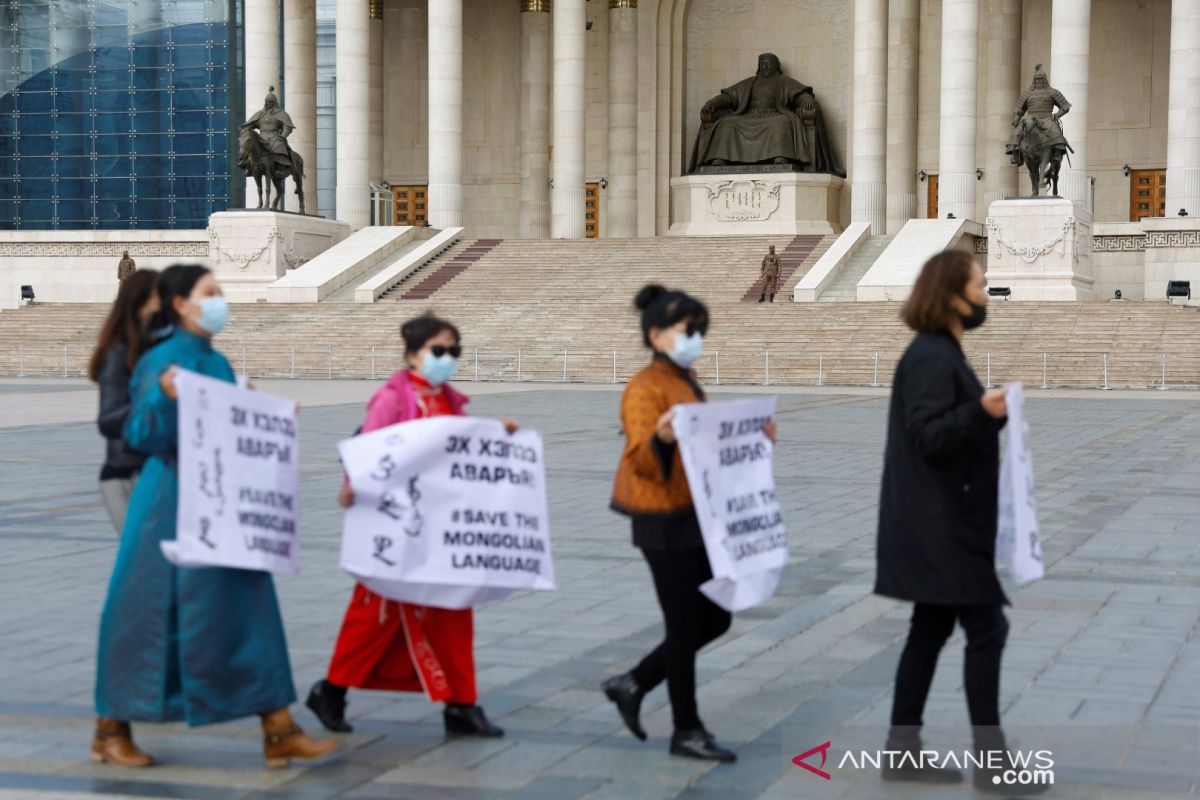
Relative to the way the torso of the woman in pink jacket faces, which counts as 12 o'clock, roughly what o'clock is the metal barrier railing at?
The metal barrier railing is roughly at 8 o'clock from the woman in pink jacket.

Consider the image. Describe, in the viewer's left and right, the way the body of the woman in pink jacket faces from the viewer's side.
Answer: facing the viewer and to the right of the viewer

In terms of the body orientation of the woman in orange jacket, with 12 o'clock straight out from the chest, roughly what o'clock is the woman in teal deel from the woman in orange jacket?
The woman in teal deel is roughly at 6 o'clock from the woman in orange jacket.

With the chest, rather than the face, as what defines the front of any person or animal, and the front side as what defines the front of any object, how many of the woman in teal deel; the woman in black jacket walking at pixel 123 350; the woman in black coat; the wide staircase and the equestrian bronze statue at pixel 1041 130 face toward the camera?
2

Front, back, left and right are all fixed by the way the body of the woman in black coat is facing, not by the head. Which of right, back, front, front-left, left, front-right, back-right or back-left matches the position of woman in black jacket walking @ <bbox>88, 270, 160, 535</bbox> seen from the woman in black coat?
back

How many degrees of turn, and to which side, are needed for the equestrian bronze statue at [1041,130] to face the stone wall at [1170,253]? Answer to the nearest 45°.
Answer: approximately 135° to its left

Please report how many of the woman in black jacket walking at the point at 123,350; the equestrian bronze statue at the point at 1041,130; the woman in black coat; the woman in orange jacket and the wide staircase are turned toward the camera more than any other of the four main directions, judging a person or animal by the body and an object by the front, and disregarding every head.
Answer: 2

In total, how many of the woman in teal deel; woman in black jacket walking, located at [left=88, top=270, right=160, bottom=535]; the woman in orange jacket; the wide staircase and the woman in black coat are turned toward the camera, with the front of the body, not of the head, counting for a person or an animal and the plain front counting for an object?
1

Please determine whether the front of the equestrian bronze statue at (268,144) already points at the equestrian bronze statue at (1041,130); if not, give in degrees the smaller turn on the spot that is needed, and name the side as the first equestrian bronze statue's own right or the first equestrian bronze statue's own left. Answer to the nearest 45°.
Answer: approximately 90° to the first equestrian bronze statue's own left

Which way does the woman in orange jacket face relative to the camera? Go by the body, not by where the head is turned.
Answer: to the viewer's right

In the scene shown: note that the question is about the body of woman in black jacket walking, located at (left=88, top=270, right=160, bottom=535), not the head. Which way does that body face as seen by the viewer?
to the viewer's right

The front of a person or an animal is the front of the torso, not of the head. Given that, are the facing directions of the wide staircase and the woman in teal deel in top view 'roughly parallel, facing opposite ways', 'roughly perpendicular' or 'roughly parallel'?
roughly perpendicular

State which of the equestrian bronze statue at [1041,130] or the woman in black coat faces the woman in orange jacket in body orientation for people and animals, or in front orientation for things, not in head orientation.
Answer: the equestrian bronze statue

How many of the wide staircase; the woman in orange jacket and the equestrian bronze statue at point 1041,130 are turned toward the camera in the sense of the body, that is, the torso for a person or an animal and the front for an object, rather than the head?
2

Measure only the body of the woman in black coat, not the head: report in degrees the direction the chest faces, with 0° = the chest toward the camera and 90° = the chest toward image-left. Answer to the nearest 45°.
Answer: approximately 270°

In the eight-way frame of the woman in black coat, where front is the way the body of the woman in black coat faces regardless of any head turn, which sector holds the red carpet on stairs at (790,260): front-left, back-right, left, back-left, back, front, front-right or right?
left

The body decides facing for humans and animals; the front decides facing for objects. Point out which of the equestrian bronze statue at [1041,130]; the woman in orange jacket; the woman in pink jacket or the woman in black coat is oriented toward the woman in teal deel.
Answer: the equestrian bronze statue

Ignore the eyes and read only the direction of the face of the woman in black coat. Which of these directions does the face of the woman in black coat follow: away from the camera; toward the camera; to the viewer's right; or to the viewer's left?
to the viewer's right

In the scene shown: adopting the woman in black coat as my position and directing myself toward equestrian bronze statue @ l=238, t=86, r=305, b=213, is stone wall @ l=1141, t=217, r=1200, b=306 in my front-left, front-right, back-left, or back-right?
front-right

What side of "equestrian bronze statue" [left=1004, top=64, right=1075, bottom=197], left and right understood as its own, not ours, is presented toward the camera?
front

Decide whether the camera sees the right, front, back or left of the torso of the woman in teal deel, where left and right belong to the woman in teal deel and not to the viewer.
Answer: right

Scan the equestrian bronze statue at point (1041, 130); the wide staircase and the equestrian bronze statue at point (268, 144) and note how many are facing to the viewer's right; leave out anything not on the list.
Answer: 0
